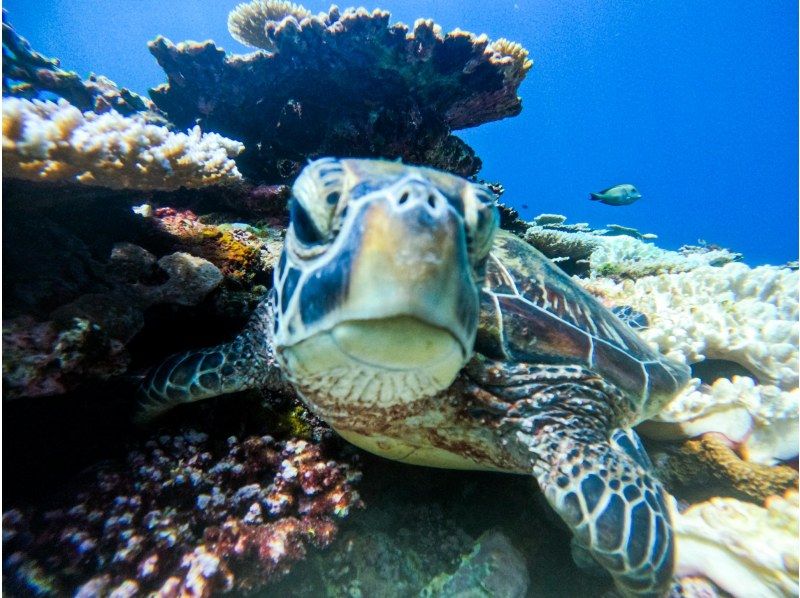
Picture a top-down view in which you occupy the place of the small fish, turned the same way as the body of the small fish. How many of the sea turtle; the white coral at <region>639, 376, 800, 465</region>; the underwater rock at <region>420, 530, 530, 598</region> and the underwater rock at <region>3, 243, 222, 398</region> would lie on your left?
0

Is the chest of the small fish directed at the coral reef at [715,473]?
no

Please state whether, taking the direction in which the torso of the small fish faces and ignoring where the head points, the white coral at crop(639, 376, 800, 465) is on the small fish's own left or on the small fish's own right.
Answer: on the small fish's own right

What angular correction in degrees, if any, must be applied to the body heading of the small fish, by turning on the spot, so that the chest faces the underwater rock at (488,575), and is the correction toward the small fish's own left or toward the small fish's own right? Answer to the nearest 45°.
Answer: approximately 90° to the small fish's own right

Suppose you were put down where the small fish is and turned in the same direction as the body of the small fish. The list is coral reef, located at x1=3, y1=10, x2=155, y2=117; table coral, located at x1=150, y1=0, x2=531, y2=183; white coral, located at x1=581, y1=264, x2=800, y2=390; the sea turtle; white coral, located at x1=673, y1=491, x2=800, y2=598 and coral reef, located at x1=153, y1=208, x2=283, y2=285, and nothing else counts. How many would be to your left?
0

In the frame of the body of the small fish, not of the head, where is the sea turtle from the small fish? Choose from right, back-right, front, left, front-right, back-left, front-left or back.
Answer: right

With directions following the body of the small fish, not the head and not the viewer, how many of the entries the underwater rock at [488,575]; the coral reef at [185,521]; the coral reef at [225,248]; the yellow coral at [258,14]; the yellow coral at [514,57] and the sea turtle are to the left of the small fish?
0

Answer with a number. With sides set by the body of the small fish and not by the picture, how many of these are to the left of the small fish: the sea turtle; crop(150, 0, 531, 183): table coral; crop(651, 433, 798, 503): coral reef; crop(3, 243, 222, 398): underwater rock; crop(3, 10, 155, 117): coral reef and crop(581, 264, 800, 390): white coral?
0

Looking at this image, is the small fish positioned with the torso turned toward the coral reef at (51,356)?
no

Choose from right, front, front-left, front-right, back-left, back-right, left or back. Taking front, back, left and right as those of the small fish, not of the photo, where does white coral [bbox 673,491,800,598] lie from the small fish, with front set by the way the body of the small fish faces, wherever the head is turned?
right

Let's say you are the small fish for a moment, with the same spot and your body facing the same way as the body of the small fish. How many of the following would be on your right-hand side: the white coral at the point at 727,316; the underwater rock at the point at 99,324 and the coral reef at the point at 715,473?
3

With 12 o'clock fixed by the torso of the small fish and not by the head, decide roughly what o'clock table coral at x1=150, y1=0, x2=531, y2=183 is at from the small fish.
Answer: The table coral is roughly at 4 o'clock from the small fish.

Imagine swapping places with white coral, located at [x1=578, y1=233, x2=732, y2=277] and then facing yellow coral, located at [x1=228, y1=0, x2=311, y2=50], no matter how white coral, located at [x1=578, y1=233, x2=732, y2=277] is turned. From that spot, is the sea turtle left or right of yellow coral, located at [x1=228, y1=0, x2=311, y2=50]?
left

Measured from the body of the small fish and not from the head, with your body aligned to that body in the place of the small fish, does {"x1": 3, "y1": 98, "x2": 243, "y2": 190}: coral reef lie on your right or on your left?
on your right

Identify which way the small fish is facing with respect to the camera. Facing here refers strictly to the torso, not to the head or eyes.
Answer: to the viewer's right

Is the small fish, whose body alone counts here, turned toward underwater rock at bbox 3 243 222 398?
no
